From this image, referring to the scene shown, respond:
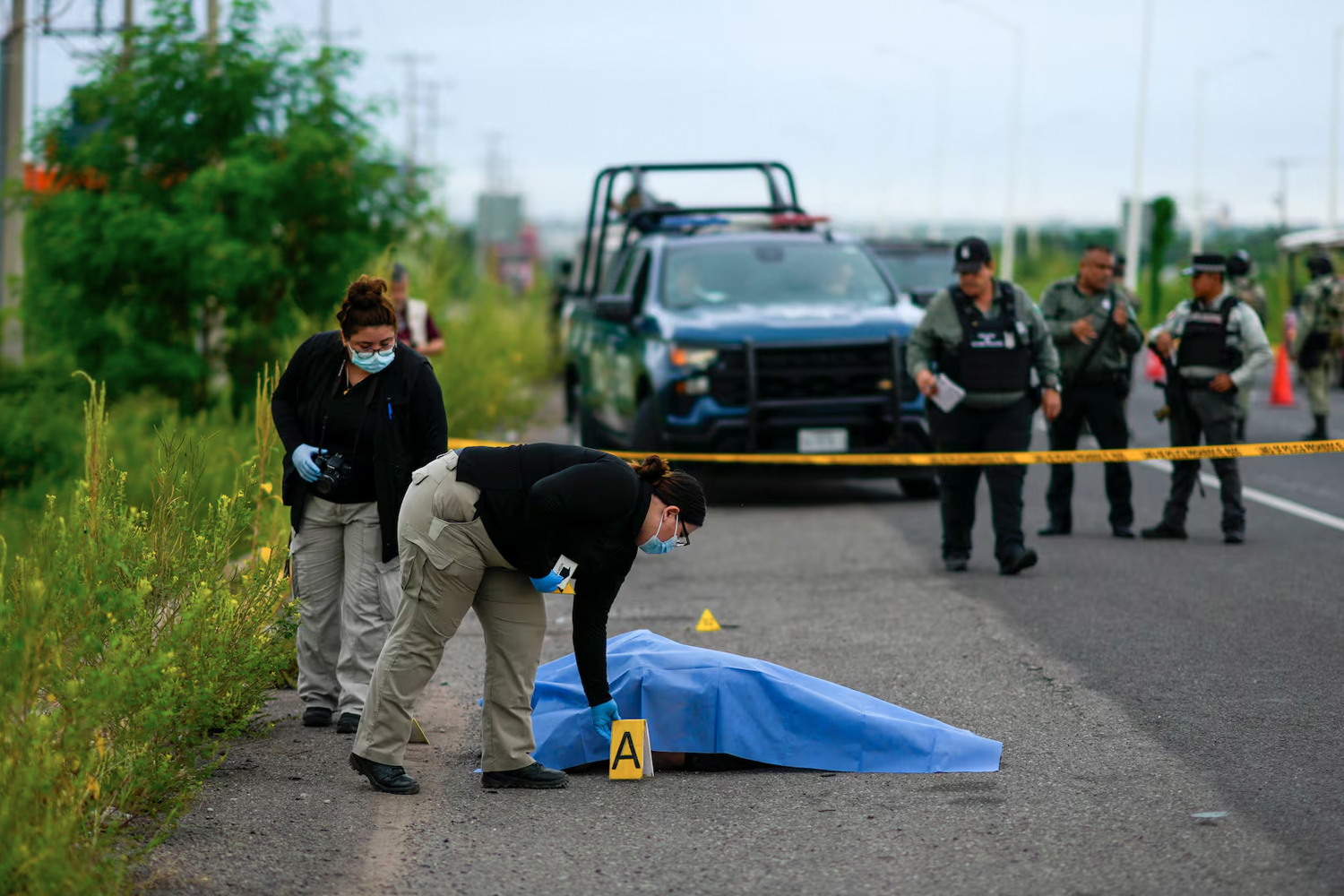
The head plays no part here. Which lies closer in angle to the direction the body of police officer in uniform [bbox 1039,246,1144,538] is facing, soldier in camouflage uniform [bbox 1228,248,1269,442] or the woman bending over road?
the woman bending over road

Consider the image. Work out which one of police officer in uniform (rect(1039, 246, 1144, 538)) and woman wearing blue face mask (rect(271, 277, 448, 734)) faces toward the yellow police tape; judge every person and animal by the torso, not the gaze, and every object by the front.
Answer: the police officer in uniform

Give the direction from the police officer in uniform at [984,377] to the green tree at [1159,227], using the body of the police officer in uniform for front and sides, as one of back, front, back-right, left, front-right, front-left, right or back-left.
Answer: back

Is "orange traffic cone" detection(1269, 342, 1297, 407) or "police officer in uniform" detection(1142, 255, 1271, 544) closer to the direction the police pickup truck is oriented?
the police officer in uniform

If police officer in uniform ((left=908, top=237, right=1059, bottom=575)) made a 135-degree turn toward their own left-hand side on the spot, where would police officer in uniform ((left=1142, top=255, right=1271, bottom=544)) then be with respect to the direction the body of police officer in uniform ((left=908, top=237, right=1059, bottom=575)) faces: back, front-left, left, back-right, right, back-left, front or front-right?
front

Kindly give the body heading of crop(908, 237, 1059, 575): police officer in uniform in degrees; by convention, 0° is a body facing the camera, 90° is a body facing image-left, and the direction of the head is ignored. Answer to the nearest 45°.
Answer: approximately 0°

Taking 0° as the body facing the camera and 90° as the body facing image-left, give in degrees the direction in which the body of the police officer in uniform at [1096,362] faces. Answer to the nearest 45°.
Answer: approximately 0°

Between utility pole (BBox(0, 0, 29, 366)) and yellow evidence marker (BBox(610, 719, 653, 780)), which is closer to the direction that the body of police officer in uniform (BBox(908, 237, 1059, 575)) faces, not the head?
the yellow evidence marker
